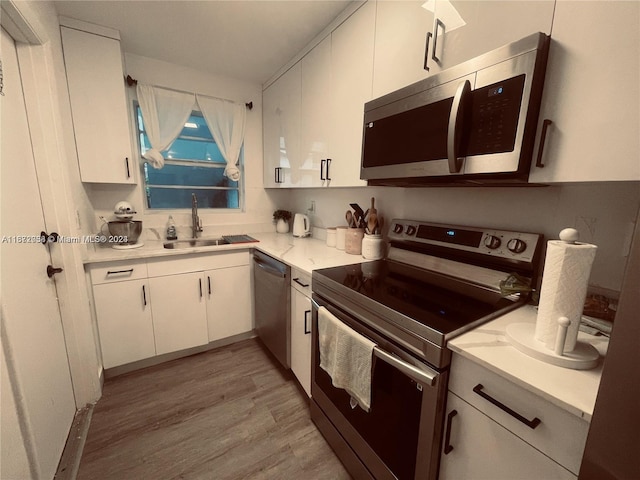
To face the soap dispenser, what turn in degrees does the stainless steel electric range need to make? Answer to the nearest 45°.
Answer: approximately 45° to its right

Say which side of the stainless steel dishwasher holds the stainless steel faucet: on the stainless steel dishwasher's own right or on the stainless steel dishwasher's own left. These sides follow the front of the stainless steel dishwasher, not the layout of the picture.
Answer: on the stainless steel dishwasher's own right

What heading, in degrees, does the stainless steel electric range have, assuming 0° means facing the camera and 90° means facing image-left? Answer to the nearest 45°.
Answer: approximately 45°

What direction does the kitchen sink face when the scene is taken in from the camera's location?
facing the viewer

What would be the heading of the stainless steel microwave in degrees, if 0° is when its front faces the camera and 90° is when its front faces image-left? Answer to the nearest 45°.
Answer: approximately 45°

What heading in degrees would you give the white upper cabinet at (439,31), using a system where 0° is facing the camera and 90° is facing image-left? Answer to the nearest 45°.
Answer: approximately 45°

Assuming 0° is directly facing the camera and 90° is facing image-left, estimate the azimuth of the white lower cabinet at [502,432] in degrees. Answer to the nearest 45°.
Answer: approximately 45°

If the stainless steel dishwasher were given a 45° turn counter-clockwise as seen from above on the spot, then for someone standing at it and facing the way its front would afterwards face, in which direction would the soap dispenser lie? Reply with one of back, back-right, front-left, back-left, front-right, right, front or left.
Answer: back-right

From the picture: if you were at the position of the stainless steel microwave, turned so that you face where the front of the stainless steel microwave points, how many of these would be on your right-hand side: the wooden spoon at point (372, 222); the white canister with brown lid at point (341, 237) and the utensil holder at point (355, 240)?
3

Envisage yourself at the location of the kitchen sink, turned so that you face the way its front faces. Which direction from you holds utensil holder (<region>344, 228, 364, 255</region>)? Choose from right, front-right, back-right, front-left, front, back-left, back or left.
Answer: front-left

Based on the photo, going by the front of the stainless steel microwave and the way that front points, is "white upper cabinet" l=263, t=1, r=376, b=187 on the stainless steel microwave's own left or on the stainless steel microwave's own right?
on the stainless steel microwave's own right

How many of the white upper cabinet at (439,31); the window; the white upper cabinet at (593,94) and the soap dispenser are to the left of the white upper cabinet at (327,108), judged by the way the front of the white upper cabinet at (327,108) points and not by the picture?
2

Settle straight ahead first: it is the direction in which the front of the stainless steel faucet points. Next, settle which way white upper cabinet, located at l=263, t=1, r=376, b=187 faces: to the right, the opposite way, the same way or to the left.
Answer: to the right

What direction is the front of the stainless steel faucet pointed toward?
toward the camera

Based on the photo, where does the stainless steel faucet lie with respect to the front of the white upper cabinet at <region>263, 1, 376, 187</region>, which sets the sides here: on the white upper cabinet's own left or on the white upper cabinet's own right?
on the white upper cabinet's own right

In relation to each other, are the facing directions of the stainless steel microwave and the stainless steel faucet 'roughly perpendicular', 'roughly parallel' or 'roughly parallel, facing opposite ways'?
roughly perpendicular

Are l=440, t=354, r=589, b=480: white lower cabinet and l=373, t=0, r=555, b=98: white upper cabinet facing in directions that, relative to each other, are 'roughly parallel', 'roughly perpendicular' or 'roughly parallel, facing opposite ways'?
roughly parallel

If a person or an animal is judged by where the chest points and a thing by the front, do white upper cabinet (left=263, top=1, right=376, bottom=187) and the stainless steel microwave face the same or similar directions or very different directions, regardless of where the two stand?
same or similar directions

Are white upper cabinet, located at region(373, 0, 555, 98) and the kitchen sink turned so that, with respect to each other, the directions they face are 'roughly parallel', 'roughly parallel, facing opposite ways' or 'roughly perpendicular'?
roughly perpendicular
